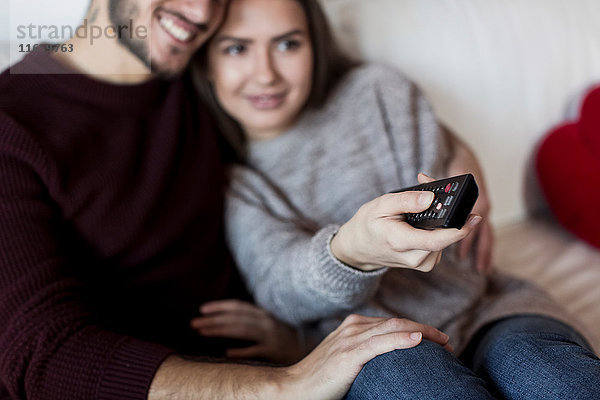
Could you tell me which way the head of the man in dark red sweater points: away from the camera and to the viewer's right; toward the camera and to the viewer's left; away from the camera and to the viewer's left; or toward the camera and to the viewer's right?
toward the camera and to the viewer's right

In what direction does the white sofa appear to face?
toward the camera

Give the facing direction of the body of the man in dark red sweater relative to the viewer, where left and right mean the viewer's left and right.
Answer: facing the viewer and to the right of the viewer
